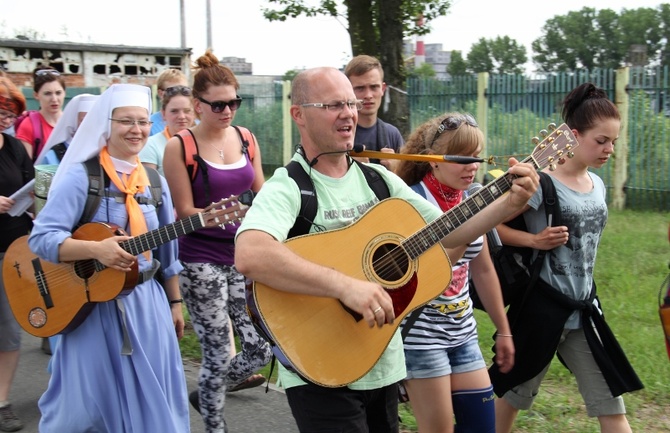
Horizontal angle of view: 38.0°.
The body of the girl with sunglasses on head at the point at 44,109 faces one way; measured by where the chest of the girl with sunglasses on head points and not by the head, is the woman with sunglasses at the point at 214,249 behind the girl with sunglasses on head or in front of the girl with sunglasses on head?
in front

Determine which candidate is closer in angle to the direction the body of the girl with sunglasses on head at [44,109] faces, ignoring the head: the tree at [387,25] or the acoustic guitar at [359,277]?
the acoustic guitar

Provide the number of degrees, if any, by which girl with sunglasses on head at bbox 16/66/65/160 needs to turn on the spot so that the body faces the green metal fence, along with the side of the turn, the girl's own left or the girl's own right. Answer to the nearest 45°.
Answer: approximately 90° to the girl's own left

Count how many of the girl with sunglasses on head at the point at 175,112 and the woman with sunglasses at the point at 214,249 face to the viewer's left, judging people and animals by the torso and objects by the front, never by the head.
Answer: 0

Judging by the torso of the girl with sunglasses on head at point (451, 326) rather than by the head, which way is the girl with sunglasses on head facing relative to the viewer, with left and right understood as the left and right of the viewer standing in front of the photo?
facing the viewer and to the right of the viewer

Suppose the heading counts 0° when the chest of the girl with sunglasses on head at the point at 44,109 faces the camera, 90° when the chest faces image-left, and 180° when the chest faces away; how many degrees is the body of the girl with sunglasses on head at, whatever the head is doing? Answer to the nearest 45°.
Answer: approximately 315°

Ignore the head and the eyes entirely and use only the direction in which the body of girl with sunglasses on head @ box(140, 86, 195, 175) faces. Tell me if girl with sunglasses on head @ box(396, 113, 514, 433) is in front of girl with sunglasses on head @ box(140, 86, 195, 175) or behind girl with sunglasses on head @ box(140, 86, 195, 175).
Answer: in front

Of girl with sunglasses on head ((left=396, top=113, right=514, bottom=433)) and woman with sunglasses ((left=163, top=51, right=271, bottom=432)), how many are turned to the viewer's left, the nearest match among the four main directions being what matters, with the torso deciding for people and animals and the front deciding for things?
0
